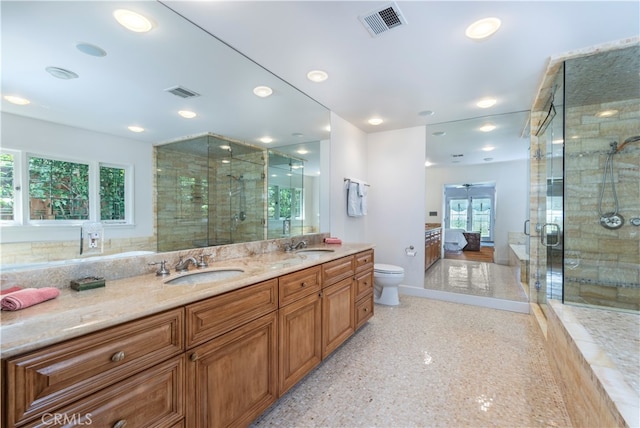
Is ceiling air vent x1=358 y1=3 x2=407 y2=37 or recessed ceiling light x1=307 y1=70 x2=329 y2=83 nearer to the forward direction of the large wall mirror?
the ceiling air vent

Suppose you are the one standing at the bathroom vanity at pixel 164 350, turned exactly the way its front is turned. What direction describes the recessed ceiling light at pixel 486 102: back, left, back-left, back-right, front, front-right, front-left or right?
front-left

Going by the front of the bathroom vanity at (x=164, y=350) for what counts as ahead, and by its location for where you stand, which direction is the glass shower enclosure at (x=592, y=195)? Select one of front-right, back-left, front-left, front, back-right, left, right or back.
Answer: front-left

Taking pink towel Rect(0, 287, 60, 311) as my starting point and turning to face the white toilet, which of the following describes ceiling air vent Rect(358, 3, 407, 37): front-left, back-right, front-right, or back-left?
front-right

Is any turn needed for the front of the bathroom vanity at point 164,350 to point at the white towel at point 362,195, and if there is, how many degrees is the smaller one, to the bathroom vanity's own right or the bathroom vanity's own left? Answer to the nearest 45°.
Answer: approximately 90° to the bathroom vanity's own left

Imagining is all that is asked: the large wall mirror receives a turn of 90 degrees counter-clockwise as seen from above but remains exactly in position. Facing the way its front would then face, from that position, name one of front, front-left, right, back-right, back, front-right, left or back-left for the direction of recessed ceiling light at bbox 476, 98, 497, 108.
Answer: front-right

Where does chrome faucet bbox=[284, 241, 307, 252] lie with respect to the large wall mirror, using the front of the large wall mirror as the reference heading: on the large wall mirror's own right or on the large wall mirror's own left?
on the large wall mirror's own left

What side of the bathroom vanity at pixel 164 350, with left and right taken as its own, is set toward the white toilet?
left

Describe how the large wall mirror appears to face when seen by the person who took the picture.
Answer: facing the viewer and to the right of the viewer

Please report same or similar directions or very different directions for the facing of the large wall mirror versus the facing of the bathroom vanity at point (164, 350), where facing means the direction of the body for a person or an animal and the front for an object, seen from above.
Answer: same or similar directions

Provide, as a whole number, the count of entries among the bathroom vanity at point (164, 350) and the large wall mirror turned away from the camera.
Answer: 0

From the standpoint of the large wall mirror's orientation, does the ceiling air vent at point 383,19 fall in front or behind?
in front

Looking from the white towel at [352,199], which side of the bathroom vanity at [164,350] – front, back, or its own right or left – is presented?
left
